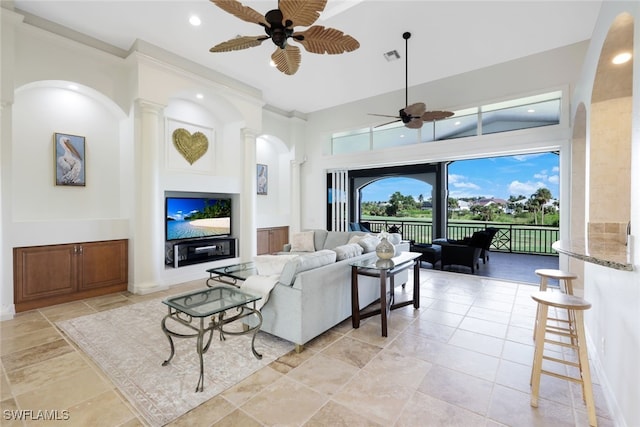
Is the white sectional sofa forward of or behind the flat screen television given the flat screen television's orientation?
forward

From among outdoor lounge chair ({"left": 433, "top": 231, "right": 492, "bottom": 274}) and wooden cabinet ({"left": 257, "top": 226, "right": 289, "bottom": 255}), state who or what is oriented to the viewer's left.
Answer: the outdoor lounge chair

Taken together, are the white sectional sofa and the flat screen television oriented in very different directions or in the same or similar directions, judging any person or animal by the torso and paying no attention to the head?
very different directions

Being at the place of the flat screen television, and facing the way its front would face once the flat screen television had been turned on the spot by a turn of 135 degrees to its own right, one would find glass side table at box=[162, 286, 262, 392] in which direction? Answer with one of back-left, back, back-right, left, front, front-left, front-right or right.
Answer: left

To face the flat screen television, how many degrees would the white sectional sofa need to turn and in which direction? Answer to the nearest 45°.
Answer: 0° — it already faces it

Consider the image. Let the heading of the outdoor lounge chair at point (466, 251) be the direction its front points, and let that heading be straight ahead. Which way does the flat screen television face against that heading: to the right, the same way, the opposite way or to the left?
the opposite way

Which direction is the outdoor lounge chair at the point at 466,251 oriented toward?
to the viewer's left

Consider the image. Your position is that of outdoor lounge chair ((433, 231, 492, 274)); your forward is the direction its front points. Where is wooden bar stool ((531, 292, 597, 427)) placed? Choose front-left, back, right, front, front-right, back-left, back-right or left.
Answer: left

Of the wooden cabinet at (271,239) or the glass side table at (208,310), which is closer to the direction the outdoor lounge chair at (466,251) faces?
the wooden cabinet

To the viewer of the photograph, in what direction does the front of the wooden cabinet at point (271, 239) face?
facing the viewer and to the right of the viewer

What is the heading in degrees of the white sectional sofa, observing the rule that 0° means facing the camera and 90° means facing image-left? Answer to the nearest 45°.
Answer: approximately 135°

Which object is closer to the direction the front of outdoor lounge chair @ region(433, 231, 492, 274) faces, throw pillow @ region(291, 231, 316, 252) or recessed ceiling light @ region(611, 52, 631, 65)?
the throw pillow

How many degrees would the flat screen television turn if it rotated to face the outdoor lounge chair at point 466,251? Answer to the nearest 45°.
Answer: approximately 45° to its left
